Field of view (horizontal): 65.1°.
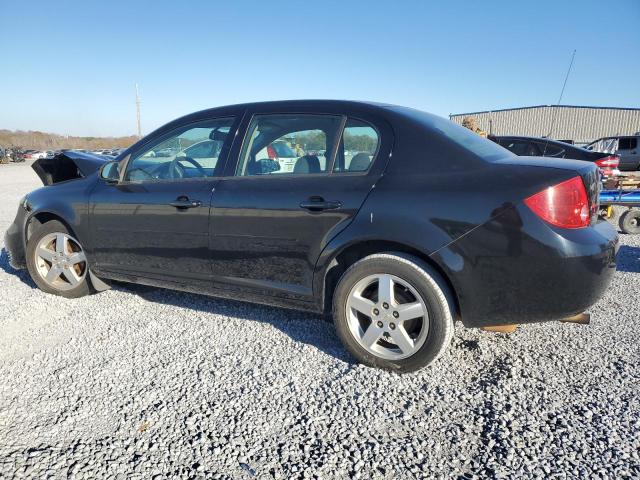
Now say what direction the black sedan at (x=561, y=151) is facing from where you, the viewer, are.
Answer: facing away from the viewer and to the left of the viewer

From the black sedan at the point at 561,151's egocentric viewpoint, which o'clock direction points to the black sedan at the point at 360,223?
the black sedan at the point at 360,223 is roughly at 8 o'clock from the black sedan at the point at 561,151.

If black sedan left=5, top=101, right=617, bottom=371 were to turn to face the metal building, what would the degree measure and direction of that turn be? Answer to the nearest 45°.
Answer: approximately 90° to its right

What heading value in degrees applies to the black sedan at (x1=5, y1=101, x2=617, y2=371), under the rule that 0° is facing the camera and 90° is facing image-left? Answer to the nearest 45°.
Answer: approximately 135°

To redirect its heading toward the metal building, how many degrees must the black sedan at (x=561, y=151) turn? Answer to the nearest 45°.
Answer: approximately 45° to its right
